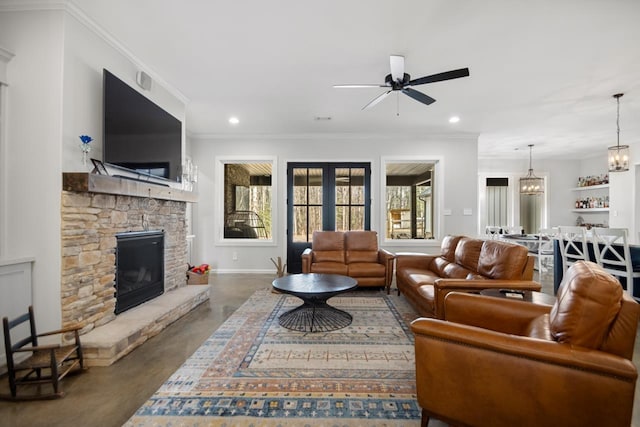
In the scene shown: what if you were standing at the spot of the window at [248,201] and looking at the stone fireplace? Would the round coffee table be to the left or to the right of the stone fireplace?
left

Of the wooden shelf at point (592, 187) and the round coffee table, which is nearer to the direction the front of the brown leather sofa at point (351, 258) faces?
the round coffee table

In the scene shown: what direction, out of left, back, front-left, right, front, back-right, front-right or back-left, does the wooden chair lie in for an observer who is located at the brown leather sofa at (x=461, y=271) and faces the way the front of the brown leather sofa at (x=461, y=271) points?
front

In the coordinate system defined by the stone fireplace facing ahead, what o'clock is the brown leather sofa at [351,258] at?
The brown leather sofa is roughly at 10 o'clock from the stone fireplace.

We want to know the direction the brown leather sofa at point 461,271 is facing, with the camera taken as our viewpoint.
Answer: facing the viewer and to the left of the viewer

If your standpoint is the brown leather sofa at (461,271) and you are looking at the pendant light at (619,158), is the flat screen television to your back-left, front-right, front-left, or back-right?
back-left

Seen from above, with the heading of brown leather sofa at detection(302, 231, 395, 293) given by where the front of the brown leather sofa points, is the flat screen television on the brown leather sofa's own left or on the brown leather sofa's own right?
on the brown leather sofa's own right

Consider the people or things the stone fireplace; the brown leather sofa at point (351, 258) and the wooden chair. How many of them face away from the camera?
0

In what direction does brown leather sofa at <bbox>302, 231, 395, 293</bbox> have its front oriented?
toward the camera

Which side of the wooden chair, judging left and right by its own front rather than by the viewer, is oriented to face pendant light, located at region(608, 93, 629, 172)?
front

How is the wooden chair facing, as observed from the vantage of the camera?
facing the viewer and to the right of the viewer

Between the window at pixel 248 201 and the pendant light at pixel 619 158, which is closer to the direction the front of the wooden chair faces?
the pendant light

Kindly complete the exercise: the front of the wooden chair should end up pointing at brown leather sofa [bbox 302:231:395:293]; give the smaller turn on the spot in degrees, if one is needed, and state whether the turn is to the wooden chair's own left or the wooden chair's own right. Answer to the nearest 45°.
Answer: approximately 45° to the wooden chair's own left

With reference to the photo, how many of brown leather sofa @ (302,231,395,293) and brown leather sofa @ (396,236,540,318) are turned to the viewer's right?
0

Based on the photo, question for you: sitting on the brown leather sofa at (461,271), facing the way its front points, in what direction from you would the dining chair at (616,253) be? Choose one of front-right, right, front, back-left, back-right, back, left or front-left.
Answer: back

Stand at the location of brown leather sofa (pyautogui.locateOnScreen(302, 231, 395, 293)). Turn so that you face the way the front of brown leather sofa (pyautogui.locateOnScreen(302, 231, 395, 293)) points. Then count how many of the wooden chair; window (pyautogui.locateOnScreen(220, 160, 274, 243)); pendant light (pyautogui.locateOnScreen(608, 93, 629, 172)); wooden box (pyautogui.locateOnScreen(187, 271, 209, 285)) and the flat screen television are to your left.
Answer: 1
